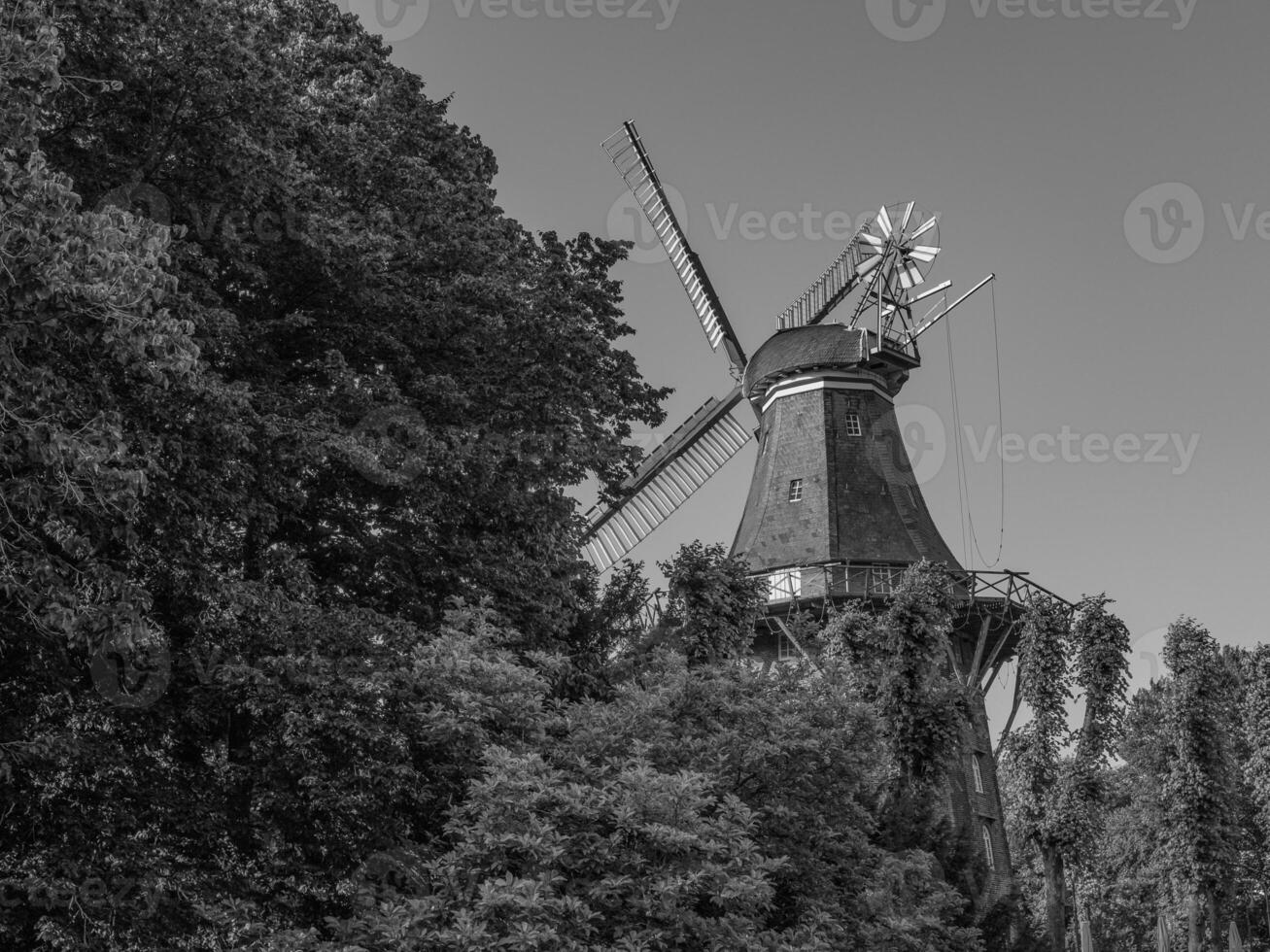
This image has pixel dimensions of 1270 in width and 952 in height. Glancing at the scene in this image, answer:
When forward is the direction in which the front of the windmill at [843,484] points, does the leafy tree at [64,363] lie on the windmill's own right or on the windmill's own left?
on the windmill's own left

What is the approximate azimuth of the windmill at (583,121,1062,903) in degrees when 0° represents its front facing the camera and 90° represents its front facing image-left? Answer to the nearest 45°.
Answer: approximately 135°

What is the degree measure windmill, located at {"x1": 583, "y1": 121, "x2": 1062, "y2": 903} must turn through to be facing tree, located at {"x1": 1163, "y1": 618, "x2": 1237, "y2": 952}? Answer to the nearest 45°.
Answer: approximately 135° to its right

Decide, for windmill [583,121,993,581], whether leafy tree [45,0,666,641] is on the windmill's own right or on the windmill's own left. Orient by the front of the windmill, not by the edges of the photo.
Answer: on the windmill's own left
